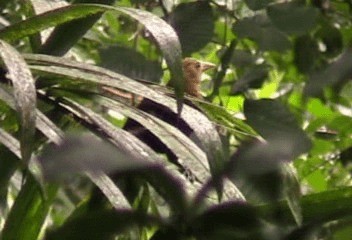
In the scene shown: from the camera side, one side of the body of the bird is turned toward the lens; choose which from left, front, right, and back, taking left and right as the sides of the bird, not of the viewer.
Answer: right
